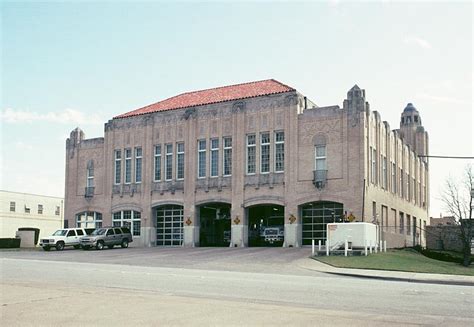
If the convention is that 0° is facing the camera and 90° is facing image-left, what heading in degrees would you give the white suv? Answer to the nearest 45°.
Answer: approximately 45°

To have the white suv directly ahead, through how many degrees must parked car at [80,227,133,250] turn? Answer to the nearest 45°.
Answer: approximately 45° to its right

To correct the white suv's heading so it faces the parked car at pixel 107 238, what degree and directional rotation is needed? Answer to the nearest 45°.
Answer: approximately 135° to its left

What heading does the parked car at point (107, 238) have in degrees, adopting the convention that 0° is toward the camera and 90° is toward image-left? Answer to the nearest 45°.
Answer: approximately 45°
